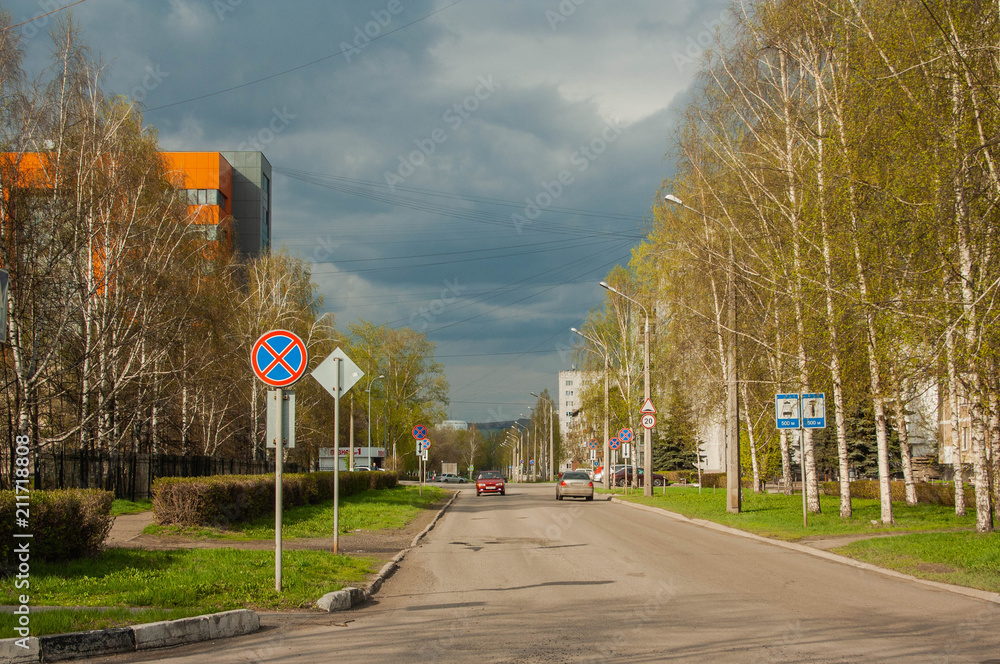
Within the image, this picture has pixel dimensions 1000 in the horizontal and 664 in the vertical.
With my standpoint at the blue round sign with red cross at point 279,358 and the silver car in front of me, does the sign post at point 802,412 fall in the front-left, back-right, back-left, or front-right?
front-right

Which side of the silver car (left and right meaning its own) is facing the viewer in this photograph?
back

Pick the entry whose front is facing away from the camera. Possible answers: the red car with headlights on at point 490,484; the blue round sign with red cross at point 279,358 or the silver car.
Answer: the silver car

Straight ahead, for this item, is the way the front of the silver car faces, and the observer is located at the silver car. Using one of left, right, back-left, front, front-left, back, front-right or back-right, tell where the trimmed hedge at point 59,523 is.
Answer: back

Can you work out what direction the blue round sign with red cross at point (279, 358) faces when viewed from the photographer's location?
facing the viewer

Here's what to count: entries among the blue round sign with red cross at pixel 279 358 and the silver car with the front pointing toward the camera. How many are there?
1

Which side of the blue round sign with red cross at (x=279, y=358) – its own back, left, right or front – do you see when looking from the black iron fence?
back

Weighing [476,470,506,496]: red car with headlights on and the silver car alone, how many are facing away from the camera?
1

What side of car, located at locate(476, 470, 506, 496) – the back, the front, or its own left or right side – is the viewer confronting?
front

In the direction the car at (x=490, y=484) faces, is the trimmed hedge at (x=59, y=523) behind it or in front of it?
in front

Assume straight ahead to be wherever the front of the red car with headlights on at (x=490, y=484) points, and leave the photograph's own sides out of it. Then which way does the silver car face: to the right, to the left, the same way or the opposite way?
the opposite way

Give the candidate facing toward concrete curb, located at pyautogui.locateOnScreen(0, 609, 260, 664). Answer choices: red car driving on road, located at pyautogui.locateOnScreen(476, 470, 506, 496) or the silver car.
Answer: the red car driving on road

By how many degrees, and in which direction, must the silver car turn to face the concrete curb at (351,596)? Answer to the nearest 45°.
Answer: approximately 180°
